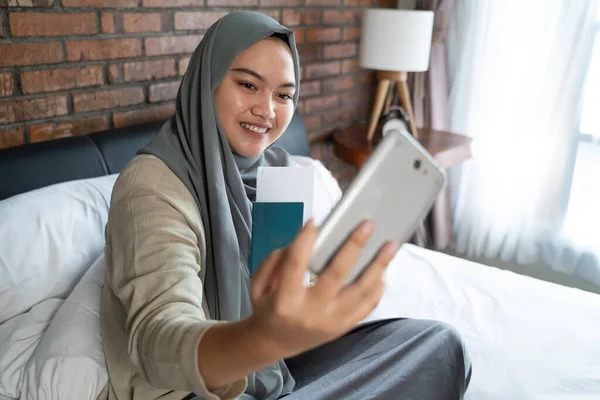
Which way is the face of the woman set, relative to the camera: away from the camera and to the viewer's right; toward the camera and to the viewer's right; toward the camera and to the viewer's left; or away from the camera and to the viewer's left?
toward the camera and to the viewer's right

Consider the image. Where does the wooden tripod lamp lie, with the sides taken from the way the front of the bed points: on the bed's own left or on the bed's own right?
on the bed's own left

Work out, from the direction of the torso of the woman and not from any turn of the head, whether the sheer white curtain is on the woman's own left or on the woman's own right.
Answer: on the woman's own left

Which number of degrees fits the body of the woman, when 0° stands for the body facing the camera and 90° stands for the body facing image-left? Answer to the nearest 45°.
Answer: approximately 315°

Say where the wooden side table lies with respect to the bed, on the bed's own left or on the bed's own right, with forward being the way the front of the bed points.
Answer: on the bed's own left

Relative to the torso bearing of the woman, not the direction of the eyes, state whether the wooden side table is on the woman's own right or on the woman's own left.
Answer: on the woman's own left

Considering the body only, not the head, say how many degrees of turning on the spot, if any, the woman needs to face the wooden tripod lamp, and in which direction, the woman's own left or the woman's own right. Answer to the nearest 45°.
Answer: approximately 135° to the woman's own left

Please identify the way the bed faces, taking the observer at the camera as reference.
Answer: facing the viewer and to the right of the viewer
